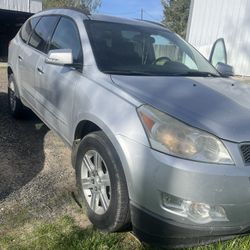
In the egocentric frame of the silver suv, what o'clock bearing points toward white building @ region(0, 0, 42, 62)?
The white building is roughly at 7 o'clock from the silver suv.

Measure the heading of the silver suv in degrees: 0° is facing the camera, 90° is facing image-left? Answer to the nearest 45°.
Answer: approximately 315°

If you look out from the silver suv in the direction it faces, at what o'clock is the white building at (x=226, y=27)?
The white building is roughly at 8 o'clock from the silver suv.
